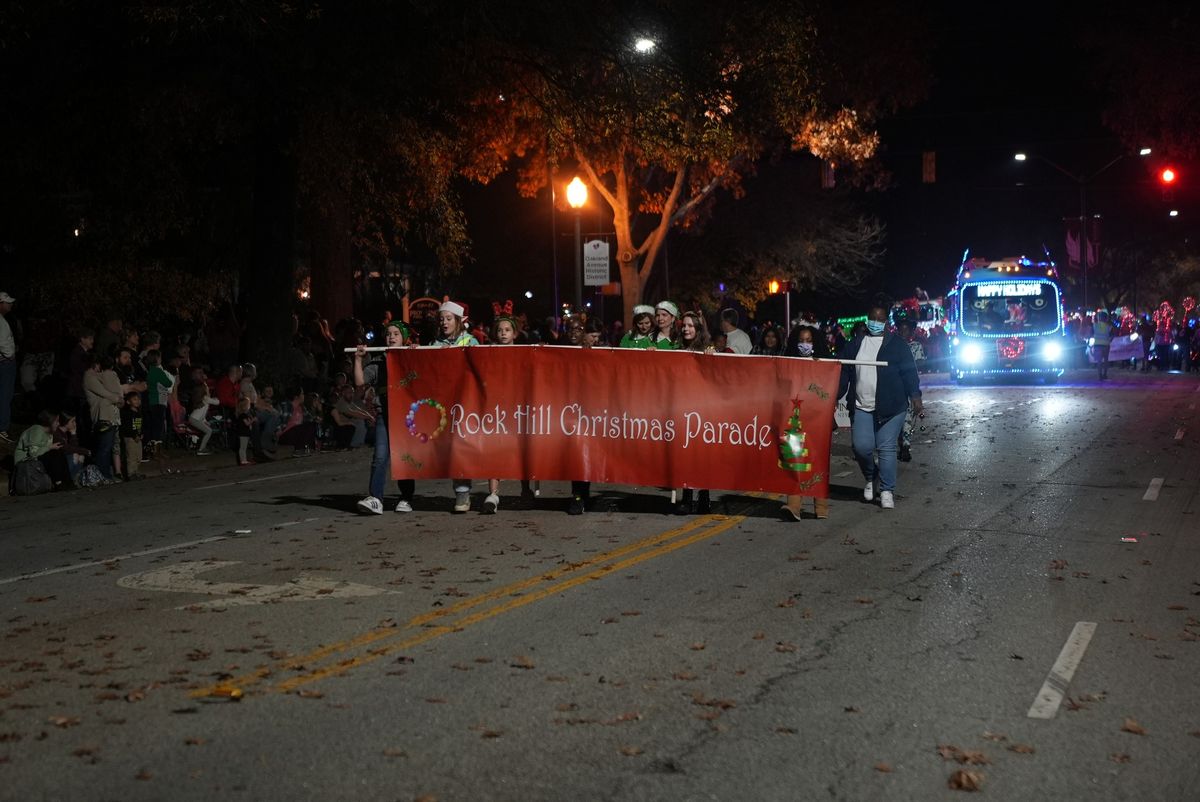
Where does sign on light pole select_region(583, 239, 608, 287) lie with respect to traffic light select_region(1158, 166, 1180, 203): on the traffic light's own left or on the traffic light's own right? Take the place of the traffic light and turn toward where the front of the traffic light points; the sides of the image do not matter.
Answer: on the traffic light's own right

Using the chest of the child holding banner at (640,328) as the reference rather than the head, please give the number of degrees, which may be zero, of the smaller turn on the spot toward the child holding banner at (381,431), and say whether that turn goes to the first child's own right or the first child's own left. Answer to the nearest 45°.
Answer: approximately 90° to the first child's own right

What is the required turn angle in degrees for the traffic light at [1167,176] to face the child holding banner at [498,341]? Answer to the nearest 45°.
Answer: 0° — it already faces them

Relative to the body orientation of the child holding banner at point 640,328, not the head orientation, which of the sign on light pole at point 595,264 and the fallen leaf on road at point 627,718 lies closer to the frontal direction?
the fallen leaf on road

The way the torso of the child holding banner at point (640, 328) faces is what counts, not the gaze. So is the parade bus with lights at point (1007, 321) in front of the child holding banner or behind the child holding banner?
behind

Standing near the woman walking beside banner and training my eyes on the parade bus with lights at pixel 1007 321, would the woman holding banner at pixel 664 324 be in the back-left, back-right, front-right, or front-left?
back-left

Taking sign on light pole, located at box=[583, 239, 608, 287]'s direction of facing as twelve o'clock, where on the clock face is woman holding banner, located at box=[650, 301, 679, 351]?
The woman holding banner is roughly at 12 o'clock from the sign on light pole.

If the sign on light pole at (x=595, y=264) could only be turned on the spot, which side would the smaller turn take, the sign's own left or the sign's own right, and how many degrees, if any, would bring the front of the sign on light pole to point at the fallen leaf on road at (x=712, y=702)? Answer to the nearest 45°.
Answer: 0° — it already faces it

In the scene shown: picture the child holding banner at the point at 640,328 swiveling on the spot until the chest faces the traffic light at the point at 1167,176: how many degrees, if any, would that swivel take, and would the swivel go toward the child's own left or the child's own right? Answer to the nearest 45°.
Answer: approximately 135° to the child's own left

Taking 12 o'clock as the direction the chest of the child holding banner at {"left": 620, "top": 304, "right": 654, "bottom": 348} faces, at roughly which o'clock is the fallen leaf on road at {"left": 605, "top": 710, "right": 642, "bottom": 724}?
The fallen leaf on road is roughly at 12 o'clock from the child holding banner.
